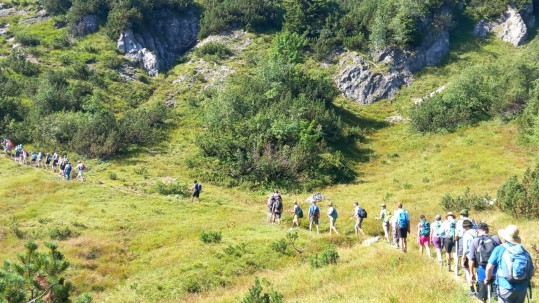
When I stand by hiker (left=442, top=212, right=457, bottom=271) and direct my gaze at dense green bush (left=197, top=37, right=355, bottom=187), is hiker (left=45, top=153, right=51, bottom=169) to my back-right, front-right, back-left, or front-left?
front-left

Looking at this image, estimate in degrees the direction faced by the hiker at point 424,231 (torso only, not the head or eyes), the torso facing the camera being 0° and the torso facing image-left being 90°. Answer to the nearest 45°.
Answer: approximately 135°

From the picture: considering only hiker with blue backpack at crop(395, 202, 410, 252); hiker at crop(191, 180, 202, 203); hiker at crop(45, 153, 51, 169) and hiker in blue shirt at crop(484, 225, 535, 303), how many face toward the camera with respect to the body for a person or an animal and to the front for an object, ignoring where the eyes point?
0

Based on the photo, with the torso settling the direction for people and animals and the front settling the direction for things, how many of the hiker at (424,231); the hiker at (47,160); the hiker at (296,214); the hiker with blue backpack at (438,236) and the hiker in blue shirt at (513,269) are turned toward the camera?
0

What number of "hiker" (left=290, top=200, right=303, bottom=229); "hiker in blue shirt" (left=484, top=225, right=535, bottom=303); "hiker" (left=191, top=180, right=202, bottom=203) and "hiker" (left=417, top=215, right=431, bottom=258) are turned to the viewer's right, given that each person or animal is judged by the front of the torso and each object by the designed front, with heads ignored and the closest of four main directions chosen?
0

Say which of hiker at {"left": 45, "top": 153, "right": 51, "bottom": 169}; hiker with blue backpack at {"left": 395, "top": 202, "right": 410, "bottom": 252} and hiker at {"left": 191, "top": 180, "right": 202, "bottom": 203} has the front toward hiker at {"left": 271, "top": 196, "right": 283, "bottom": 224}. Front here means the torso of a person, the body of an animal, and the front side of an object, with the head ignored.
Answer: the hiker with blue backpack

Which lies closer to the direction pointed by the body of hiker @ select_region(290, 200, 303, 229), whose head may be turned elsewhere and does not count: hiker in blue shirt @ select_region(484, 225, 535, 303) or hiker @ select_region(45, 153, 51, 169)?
the hiker

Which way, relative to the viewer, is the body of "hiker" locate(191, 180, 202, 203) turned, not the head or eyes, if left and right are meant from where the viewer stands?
facing away from the viewer and to the left of the viewer

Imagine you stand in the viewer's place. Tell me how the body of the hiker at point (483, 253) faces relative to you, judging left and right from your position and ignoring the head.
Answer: facing away from the viewer and to the left of the viewer

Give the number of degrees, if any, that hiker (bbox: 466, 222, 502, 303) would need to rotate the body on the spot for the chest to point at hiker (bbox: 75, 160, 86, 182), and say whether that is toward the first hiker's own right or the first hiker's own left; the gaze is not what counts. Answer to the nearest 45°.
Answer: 0° — they already face them

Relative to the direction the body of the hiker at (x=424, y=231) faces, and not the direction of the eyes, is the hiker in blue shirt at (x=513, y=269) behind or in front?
behind

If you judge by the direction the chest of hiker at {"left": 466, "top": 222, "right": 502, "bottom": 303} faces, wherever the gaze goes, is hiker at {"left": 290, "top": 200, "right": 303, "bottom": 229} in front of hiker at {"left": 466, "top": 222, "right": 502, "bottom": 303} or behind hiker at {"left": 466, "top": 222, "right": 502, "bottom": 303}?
in front

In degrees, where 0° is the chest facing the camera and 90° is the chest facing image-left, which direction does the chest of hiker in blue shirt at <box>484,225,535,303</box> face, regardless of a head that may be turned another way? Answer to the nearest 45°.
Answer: approximately 135°

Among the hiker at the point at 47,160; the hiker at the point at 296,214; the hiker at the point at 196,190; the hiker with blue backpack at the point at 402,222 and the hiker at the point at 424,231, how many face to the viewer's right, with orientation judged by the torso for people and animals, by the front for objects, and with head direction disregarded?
0

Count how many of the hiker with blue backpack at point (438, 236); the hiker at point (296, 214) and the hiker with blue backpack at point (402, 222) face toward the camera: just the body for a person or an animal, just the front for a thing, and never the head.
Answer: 0

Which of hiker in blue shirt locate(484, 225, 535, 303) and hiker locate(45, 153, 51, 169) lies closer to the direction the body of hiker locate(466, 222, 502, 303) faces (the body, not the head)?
the hiker

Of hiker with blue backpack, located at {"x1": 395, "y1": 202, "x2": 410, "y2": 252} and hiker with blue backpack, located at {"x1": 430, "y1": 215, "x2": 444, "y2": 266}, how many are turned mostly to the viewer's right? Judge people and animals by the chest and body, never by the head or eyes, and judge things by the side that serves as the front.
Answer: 0

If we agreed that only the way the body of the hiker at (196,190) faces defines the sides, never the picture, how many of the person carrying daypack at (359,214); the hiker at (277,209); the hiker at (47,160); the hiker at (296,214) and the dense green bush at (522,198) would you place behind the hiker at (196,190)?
4

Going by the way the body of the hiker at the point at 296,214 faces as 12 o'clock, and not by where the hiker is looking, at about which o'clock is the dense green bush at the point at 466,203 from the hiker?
The dense green bush is roughly at 4 o'clock from the hiker.
